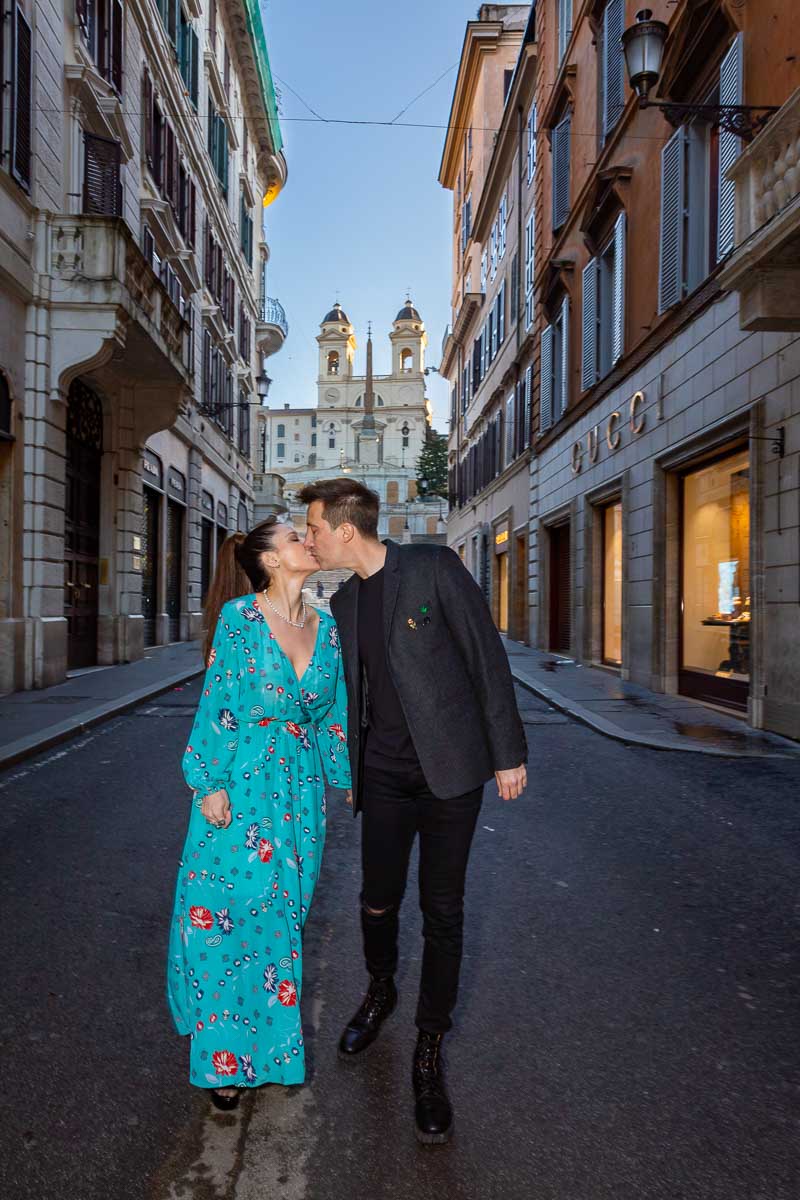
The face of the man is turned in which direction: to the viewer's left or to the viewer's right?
to the viewer's left

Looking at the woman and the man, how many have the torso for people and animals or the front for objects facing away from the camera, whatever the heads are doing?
0

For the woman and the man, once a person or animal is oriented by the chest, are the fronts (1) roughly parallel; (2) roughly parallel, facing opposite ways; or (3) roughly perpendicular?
roughly perpendicular

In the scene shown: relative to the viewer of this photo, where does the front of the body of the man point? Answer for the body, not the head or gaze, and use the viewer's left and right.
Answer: facing the viewer and to the left of the viewer

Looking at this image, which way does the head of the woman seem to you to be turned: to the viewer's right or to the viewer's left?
to the viewer's right

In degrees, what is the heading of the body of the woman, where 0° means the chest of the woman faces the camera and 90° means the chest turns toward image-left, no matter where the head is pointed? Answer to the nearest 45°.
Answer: approximately 315°

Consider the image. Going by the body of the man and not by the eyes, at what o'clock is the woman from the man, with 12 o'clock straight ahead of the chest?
The woman is roughly at 1 o'clock from the man.
